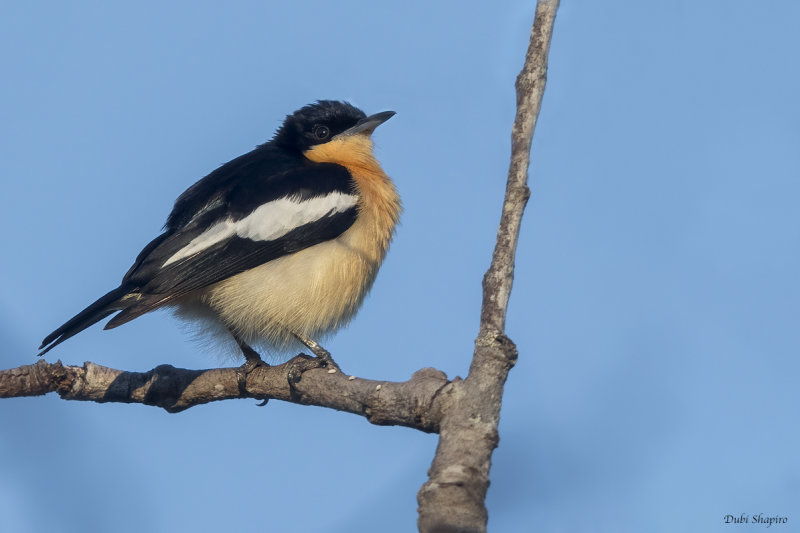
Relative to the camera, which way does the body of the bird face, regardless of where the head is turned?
to the viewer's right
